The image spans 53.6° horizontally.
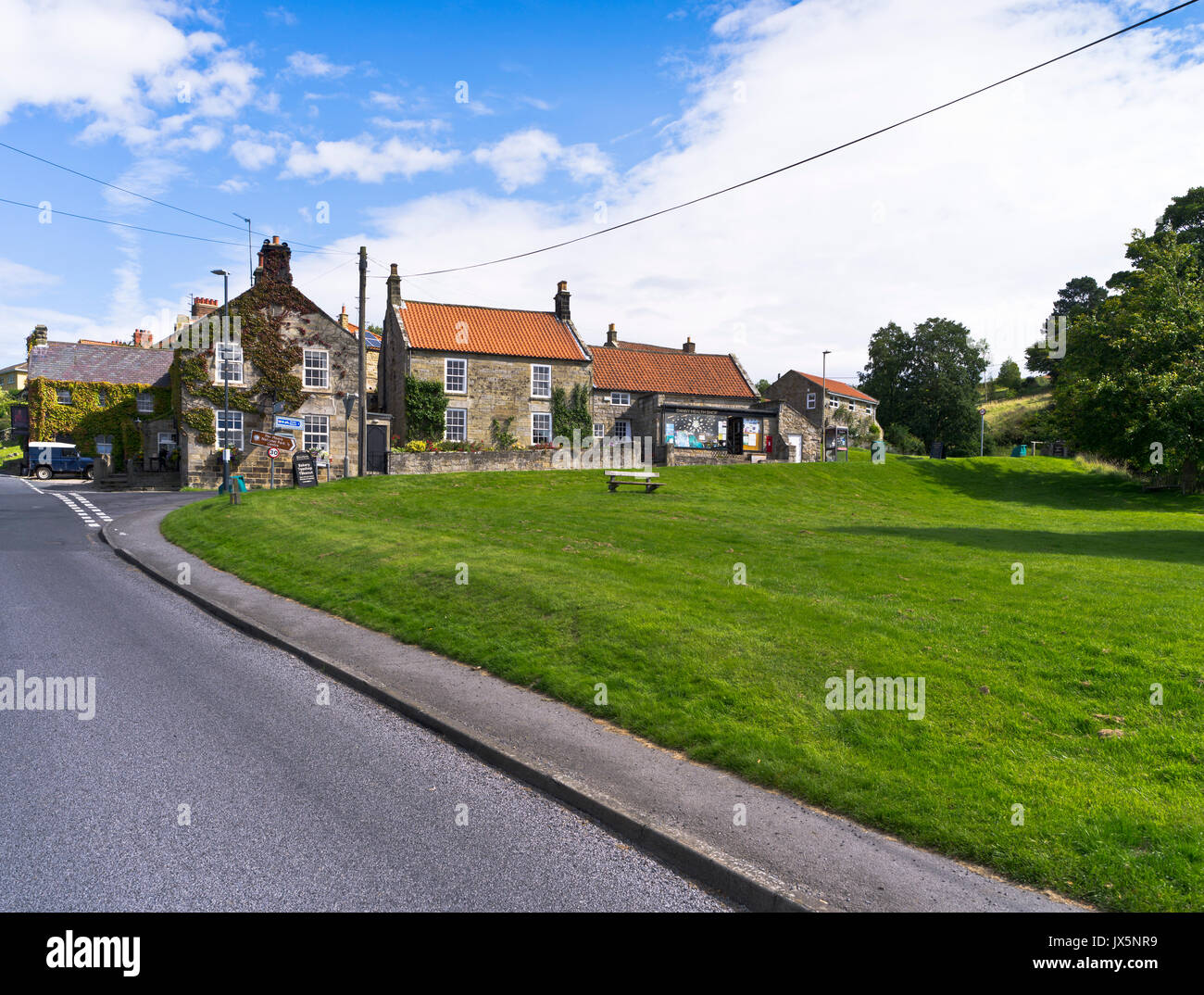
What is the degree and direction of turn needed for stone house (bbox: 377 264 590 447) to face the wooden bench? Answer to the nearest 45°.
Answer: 0° — it already faces it

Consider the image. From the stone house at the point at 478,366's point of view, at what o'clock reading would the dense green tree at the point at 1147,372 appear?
The dense green tree is roughly at 10 o'clock from the stone house.

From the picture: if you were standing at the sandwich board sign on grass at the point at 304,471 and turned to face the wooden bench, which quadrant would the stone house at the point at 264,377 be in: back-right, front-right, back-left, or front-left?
back-left

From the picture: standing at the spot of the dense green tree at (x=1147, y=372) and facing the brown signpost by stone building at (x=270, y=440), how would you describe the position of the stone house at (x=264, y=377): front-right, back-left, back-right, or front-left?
front-right

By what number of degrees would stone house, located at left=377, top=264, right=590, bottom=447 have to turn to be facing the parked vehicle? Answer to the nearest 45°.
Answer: approximately 90° to its right

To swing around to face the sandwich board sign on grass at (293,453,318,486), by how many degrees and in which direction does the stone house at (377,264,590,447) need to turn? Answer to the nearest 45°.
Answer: approximately 45° to its right

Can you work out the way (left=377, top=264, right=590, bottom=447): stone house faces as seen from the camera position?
facing the viewer
